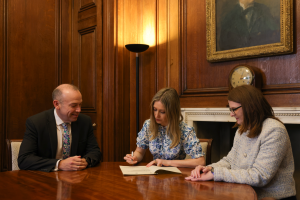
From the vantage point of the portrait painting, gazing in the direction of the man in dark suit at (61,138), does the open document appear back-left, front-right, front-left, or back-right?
front-left

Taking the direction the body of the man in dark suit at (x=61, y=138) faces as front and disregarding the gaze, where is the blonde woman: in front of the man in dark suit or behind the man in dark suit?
in front

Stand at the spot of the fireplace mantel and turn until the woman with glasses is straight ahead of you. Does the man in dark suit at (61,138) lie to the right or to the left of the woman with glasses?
right

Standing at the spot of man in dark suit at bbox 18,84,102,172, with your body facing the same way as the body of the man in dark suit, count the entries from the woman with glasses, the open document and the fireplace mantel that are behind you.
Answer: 0

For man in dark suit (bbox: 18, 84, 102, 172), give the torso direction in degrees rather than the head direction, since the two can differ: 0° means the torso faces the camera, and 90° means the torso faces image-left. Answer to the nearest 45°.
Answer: approximately 315°

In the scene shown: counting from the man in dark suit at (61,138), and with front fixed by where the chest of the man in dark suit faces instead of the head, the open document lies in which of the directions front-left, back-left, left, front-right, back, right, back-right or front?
front

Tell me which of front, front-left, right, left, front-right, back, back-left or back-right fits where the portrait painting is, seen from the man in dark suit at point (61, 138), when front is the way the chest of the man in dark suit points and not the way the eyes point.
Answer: front-left

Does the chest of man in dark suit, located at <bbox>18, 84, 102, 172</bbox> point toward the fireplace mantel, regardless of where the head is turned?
no

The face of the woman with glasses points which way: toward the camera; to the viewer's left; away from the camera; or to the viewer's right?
to the viewer's left

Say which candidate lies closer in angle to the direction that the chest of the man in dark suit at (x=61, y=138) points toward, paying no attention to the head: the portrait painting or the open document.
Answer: the open document
